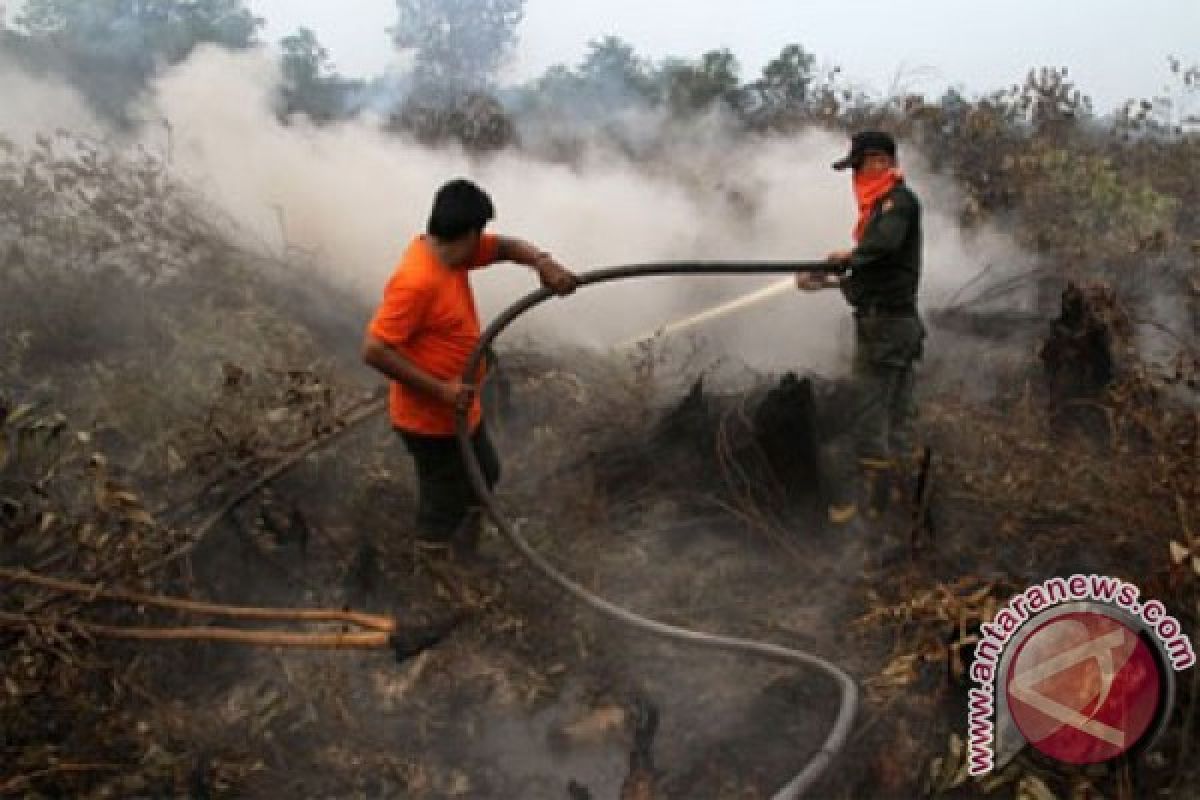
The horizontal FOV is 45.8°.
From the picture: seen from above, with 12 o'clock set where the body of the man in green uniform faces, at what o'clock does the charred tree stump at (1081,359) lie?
The charred tree stump is roughly at 5 o'clock from the man in green uniform.

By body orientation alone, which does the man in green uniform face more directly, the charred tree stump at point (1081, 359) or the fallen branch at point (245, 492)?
the fallen branch

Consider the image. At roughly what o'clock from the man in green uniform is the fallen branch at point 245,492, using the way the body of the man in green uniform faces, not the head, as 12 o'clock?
The fallen branch is roughly at 11 o'clock from the man in green uniform.

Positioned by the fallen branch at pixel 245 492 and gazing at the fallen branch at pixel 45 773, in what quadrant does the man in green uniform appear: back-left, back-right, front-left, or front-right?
back-left

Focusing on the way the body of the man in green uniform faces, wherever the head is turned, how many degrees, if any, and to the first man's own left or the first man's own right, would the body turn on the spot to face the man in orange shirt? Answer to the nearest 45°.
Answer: approximately 45° to the first man's own left

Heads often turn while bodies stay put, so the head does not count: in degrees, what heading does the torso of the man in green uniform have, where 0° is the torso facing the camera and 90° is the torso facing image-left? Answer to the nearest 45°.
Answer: approximately 90°
